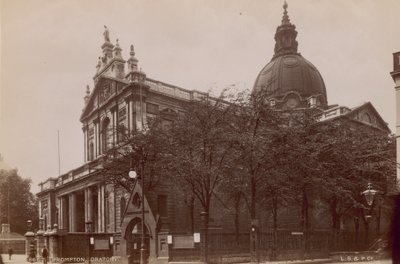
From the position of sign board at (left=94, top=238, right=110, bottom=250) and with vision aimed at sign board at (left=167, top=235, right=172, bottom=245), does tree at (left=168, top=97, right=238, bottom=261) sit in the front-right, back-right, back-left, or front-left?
front-left

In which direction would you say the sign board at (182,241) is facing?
toward the camera

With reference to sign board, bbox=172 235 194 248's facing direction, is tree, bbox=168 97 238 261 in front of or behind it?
behind

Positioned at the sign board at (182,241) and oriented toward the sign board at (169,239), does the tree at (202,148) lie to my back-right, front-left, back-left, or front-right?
back-right
